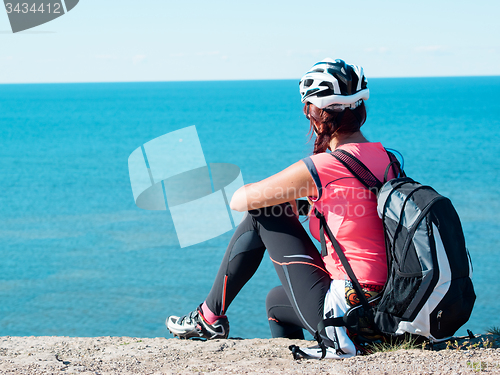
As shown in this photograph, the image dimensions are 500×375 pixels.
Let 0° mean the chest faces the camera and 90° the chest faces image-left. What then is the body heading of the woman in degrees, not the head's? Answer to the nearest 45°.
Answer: approximately 135°

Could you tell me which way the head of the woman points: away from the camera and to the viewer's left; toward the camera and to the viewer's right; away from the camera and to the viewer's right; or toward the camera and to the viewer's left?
away from the camera and to the viewer's left

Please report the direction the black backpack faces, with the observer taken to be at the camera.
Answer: facing the viewer and to the right of the viewer
